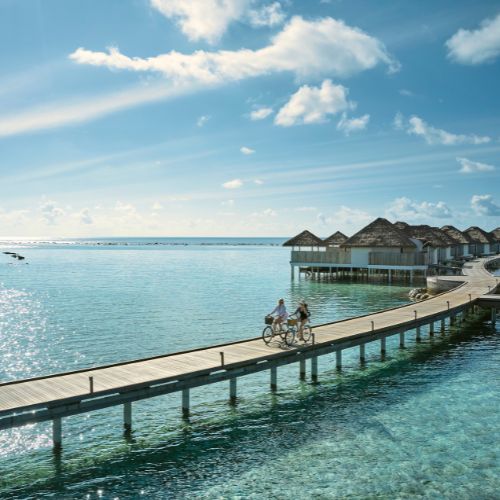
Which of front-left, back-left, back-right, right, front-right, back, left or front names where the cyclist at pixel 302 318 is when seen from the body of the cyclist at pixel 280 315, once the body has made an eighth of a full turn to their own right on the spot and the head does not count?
back
